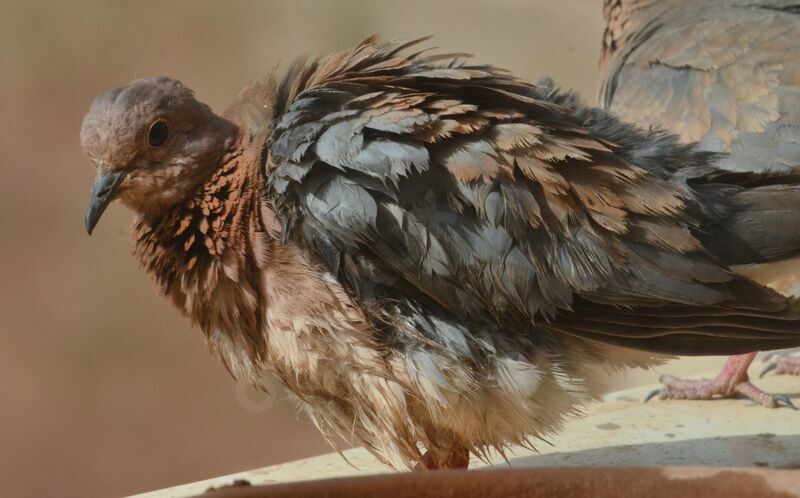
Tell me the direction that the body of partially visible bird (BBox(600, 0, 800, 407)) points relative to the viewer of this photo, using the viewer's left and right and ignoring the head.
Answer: facing to the left of the viewer
